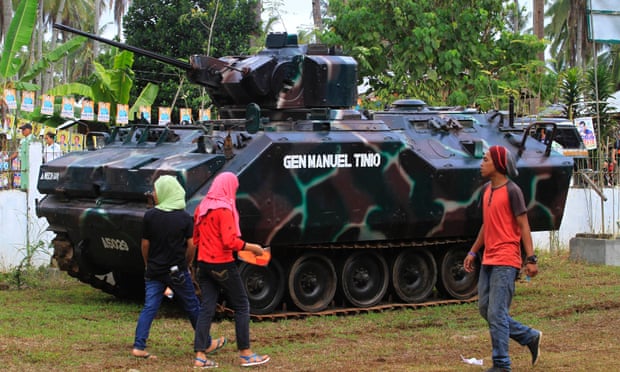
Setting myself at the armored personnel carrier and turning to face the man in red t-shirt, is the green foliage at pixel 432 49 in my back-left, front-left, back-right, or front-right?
back-left

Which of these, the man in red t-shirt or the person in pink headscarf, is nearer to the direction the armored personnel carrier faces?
the person in pink headscarf

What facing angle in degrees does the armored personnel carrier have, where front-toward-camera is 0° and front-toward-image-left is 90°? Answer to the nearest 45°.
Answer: approximately 45°

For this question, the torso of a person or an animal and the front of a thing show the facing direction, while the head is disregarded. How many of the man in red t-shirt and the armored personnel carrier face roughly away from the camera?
0

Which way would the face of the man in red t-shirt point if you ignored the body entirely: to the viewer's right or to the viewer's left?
to the viewer's left

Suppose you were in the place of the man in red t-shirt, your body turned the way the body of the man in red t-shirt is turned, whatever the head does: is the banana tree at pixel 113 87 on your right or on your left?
on your right

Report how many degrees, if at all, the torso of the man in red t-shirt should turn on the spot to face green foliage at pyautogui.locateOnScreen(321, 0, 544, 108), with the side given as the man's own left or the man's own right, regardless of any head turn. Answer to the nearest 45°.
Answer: approximately 135° to the man's own right

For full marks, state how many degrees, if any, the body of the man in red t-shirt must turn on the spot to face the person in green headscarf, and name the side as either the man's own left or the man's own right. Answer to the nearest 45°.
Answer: approximately 45° to the man's own right

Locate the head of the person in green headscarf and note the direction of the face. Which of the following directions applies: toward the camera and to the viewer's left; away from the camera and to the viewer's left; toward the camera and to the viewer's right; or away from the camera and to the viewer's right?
away from the camera and to the viewer's left

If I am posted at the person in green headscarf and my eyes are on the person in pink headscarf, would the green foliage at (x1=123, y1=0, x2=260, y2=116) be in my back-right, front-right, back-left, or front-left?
back-left

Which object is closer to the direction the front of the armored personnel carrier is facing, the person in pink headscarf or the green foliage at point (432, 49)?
the person in pink headscarf
